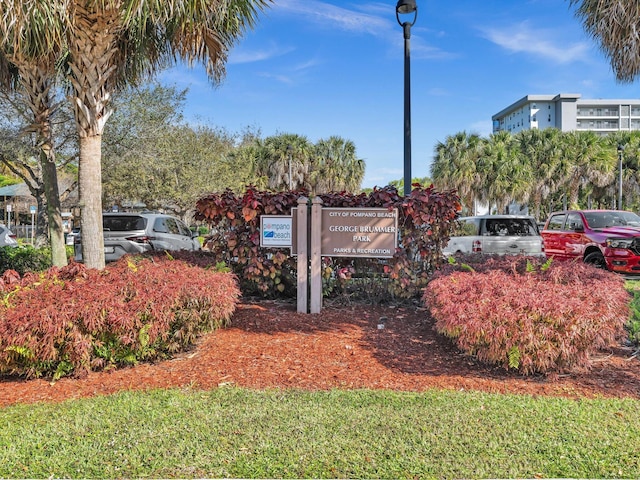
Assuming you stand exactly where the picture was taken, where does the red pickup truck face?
facing the viewer and to the right of the viewer

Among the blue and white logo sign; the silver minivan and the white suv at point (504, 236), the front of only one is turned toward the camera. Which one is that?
the blue and white logo sign

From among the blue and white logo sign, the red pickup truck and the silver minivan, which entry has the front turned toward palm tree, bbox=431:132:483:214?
the silver minivan

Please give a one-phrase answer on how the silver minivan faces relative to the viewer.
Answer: facing away from the viewer and to the right of the viewer

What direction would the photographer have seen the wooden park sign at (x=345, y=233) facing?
facing the viewer

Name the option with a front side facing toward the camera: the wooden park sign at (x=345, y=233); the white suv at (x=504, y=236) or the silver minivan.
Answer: the wooden park sign
